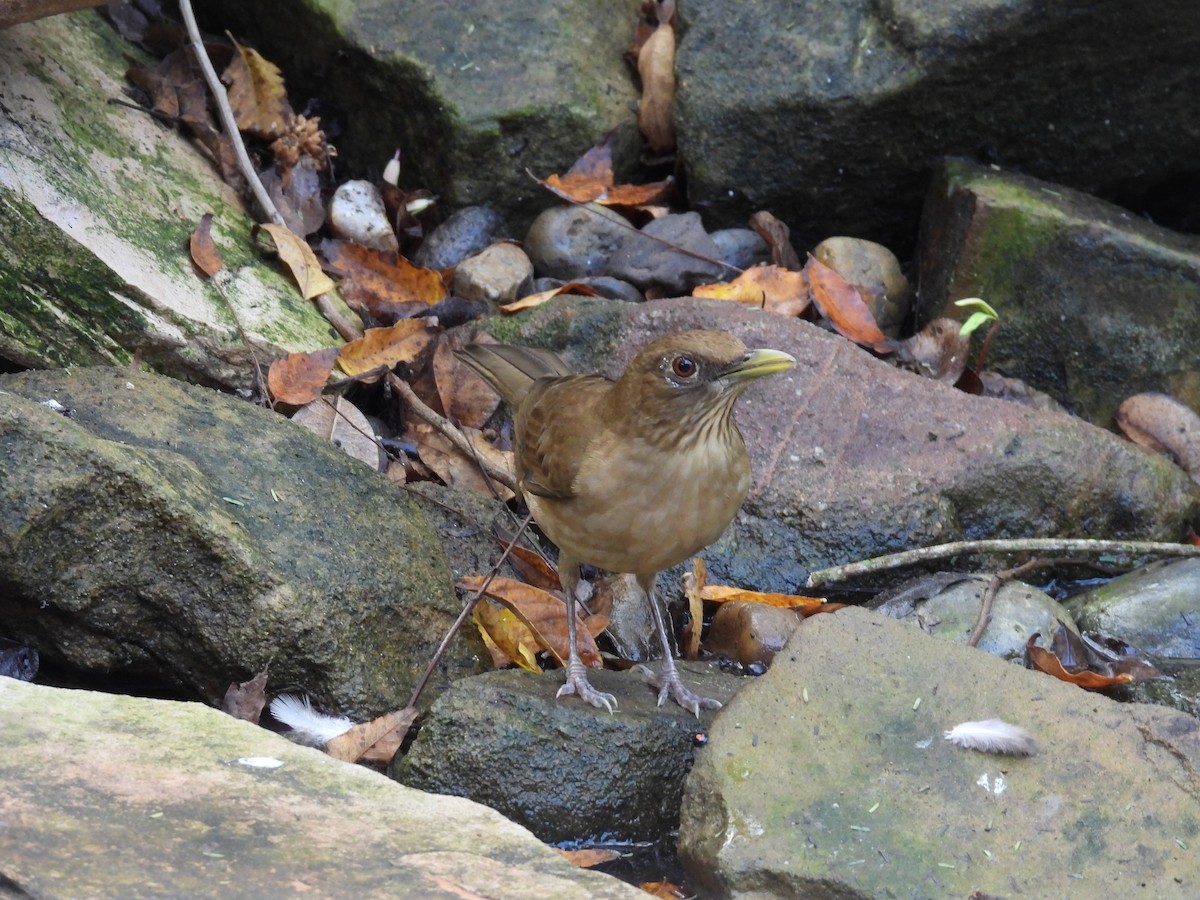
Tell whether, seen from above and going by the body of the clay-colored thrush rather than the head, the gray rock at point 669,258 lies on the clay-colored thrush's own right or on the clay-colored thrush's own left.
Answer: on the clay-colored thrush's own left

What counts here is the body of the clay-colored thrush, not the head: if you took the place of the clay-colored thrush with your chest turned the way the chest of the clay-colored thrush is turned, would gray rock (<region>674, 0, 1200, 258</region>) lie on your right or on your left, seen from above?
on your left

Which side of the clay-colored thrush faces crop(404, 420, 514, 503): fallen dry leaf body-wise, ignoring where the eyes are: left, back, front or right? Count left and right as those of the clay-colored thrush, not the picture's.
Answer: back

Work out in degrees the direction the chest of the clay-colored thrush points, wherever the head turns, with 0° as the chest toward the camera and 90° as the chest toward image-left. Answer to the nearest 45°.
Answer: approximately 315°

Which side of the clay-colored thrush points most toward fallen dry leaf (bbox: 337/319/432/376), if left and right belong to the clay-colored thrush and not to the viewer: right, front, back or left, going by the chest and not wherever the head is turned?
back

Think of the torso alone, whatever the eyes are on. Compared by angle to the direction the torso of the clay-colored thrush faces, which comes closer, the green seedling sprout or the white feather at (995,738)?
the white feather

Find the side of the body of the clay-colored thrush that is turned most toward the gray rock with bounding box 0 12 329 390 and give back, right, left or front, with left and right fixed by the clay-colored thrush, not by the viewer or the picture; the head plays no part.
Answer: back

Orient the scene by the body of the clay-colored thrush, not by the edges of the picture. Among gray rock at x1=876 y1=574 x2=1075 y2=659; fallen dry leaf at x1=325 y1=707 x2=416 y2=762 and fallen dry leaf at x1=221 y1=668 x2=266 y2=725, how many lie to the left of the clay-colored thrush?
1

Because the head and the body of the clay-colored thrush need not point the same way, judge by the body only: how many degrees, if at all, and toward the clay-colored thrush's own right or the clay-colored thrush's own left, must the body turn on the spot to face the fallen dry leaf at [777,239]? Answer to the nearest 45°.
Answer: approximately 135° to the clay-colored thrush's own left

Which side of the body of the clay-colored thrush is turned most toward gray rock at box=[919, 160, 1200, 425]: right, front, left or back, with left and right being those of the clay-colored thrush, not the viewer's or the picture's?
left

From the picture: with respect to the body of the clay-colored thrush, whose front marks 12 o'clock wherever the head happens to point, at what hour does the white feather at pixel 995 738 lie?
The white feather is roughly at 12 o'clock from the clay-colored thrush.

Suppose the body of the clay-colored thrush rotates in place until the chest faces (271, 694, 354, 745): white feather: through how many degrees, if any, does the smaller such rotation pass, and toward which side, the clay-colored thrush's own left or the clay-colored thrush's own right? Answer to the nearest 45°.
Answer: approximately 135° to the clay-colored thrush's own right

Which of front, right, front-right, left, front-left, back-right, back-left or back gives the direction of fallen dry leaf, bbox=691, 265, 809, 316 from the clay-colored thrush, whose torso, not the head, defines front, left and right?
back-left

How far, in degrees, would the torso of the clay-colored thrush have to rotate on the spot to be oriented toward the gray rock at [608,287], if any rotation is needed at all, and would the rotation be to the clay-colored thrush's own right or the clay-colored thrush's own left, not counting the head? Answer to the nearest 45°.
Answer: approximately 135° to the clay-colored thrush's own left
